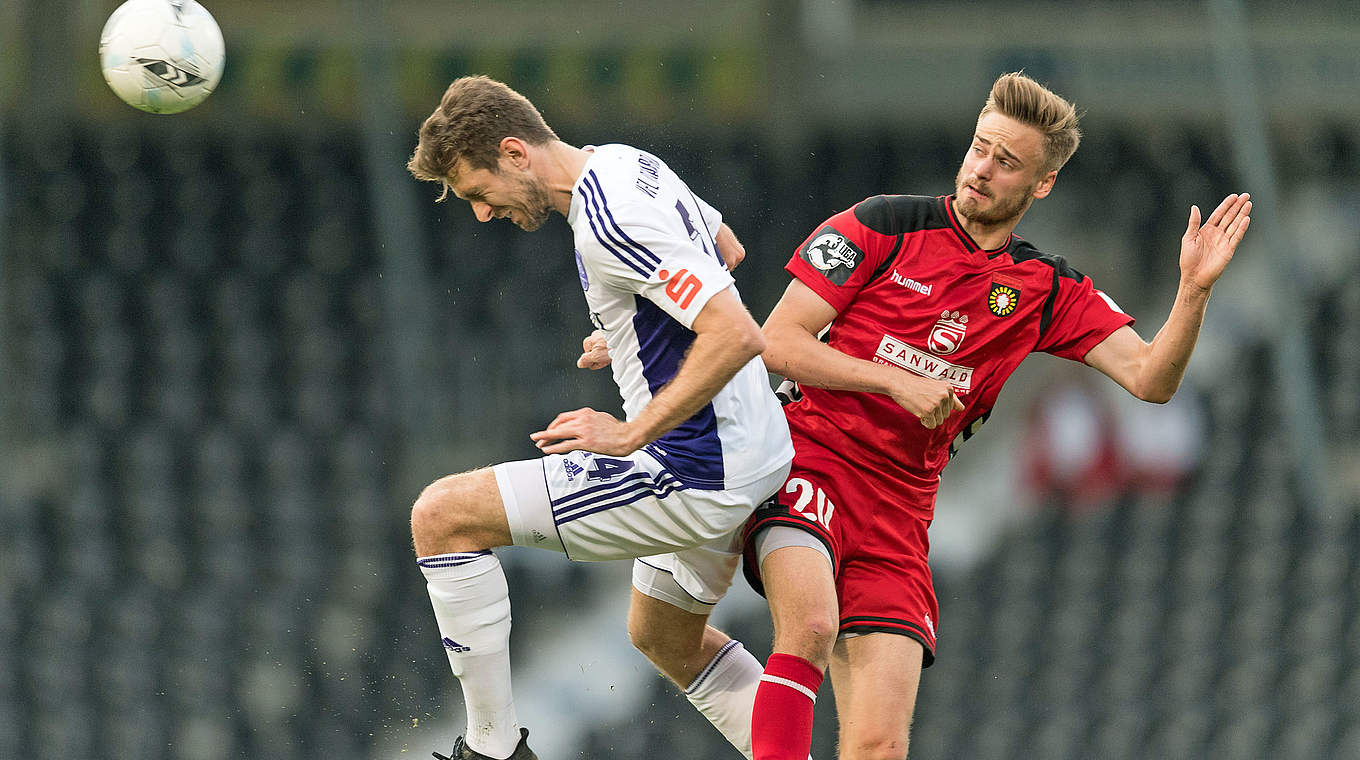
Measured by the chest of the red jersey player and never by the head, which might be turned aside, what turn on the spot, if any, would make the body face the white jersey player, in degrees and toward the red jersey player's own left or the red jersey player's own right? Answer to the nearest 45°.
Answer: approximately 45° to the red jersey player's own right

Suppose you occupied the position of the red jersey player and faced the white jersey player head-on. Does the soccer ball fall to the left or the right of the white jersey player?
right

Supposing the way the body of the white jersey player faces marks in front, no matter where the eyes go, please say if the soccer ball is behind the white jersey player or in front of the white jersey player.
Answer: in front

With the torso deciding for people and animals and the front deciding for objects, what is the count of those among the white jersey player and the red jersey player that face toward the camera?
1

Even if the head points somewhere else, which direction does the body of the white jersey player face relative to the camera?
to the viewer's left

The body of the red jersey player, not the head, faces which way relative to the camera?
toward the camera

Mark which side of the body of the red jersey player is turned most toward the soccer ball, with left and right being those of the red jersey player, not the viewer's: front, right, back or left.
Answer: right

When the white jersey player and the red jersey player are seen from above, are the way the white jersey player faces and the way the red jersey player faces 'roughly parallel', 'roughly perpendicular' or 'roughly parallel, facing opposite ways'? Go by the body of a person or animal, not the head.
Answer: roughly perpendicular
